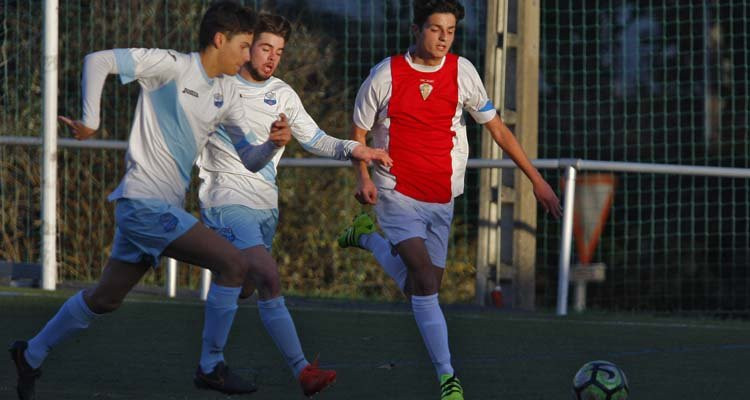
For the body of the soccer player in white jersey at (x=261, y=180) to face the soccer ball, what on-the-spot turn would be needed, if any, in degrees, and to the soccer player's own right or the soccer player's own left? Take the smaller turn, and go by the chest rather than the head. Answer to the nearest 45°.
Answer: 0° — they already face it

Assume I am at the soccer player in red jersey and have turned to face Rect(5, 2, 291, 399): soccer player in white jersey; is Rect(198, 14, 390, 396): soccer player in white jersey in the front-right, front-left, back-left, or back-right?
front-right

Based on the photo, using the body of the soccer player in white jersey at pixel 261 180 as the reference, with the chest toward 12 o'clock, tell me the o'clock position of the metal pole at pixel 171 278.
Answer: The metal pole is roughly at 7 o'clock from the soccer player in white jersey.

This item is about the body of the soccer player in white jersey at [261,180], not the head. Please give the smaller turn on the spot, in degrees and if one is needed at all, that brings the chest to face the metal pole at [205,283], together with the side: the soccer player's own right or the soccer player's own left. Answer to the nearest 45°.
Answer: approximately 135° to the soccer player's own left

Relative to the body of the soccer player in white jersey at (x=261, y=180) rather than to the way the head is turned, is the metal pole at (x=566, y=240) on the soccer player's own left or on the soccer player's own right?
on the soccer player's own left

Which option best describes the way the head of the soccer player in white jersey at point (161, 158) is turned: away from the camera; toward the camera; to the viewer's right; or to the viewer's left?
to the viewer's right

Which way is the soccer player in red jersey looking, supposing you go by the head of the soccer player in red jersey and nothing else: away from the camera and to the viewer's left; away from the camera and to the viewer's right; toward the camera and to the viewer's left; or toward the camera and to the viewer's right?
toward the camera and to the viewer's right

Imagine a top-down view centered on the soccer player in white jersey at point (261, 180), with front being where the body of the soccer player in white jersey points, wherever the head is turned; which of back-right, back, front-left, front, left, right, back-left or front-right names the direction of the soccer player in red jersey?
front-left
